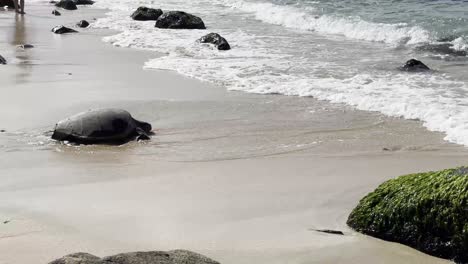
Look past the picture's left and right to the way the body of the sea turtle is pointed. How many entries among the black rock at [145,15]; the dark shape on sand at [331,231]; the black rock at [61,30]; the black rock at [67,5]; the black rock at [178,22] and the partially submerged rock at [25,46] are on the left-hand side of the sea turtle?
5

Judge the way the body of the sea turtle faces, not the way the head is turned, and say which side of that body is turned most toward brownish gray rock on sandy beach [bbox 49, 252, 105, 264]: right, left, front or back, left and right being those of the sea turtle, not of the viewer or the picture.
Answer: right

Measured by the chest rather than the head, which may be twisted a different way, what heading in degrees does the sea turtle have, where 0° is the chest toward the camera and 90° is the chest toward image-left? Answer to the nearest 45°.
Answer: approximately 270°

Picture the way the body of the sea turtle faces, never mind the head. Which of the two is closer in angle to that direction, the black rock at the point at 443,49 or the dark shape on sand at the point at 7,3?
the black rock

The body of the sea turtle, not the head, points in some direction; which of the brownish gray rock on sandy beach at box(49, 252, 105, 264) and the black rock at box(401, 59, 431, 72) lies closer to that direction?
the black rock

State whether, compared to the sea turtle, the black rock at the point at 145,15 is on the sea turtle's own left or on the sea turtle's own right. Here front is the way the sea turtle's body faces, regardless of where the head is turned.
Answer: on the sea turtle's own left

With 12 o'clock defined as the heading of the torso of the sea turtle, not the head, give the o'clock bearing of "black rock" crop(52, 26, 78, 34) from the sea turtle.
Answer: The black rock is roughly at 9 o'clock from the sea turtle.

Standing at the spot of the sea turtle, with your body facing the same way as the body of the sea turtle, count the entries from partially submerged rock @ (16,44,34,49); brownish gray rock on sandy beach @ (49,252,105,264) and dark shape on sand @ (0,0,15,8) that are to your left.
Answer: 2

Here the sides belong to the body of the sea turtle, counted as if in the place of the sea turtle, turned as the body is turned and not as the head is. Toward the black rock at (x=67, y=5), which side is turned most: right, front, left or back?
left

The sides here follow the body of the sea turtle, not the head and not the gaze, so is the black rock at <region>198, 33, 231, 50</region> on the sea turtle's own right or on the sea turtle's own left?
on the sea turtle's own left

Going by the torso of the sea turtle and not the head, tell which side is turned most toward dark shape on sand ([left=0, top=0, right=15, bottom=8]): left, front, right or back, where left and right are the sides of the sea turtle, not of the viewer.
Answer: left
